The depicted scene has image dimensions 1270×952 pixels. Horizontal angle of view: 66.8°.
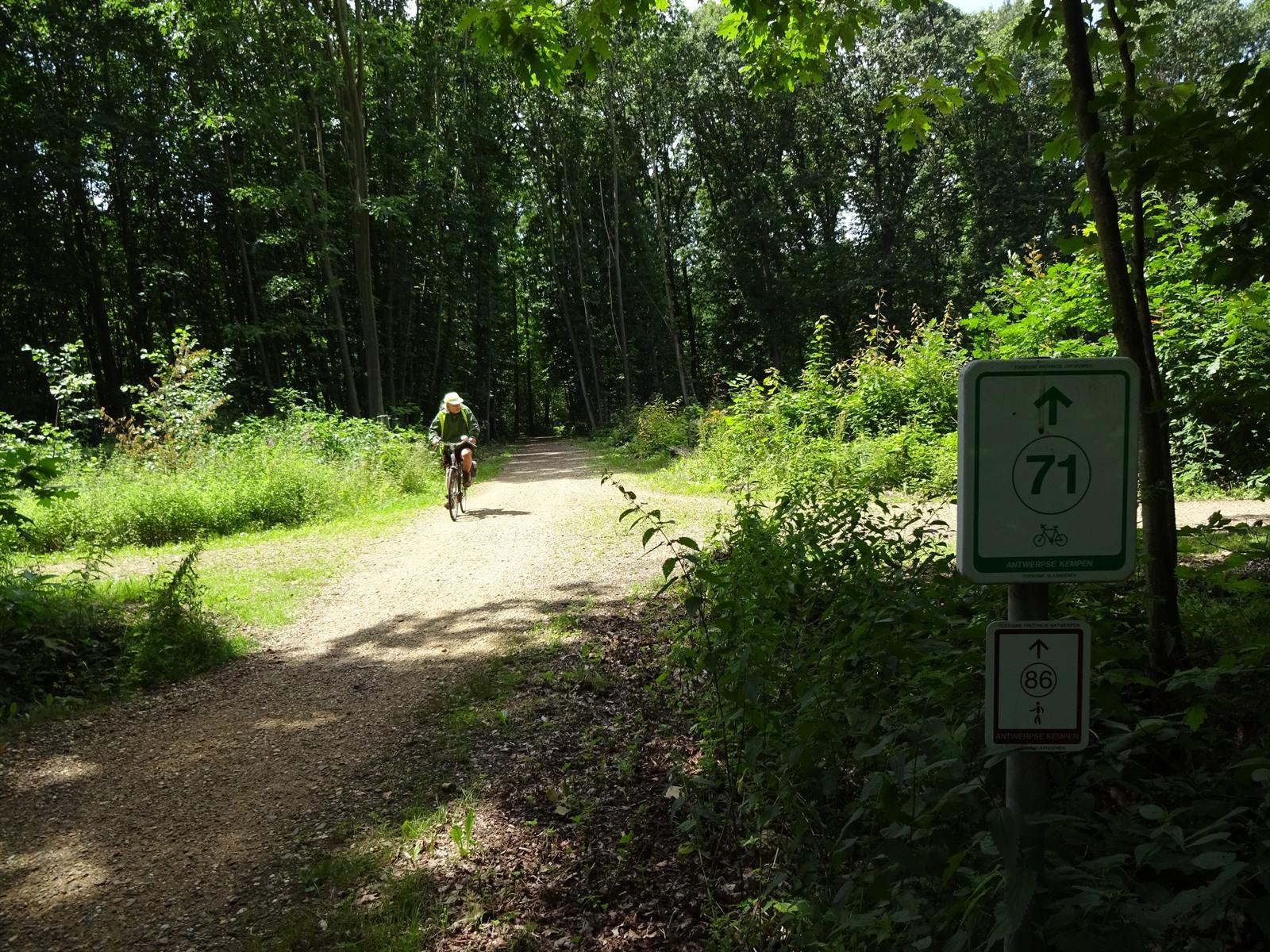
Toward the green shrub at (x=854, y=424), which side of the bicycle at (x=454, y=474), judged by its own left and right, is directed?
left

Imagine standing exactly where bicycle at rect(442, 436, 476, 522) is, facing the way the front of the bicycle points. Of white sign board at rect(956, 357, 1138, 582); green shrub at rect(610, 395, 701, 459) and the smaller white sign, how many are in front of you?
2

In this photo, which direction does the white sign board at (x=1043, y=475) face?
toward the camera

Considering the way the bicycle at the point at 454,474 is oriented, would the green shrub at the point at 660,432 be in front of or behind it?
behind

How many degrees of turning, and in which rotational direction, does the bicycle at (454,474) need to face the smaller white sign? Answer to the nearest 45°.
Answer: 0° — it already faces it

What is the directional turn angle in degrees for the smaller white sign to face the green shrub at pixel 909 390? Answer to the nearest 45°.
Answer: approximately 180°

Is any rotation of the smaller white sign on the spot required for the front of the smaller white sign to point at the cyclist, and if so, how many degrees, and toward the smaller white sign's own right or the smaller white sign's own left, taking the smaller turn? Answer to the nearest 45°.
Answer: approximately 135° to the smaller white sign's own right

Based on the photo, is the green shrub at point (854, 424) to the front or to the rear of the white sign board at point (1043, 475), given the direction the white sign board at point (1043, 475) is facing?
to the rear

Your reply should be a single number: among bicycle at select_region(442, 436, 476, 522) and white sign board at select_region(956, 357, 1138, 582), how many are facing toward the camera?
2

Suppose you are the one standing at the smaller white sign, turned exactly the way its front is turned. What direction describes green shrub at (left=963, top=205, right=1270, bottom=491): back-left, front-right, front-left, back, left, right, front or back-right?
back

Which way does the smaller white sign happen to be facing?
toward the camera
